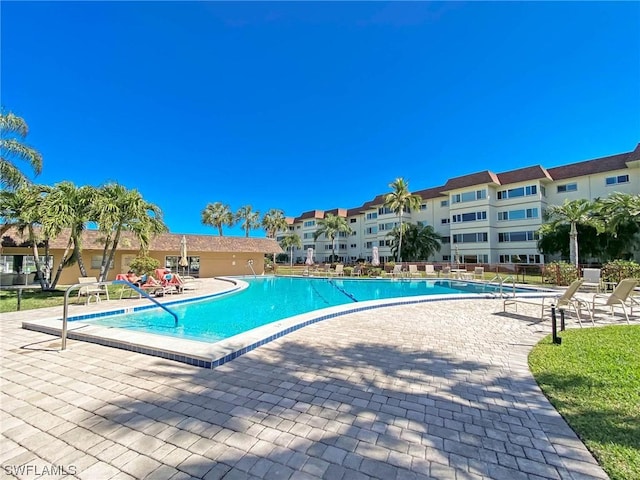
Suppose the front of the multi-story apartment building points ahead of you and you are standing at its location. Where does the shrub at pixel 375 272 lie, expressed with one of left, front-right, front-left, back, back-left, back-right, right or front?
front

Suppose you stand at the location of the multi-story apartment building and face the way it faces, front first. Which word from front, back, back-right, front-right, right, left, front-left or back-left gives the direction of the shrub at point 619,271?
front-left

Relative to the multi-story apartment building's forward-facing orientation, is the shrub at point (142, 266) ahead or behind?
ahead

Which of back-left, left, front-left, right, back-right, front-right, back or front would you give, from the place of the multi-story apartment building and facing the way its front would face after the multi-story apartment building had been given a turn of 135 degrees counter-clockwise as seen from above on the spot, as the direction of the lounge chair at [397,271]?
back-right

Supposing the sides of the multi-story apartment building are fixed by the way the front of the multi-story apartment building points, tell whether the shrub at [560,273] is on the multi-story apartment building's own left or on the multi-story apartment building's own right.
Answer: on the multi-story apartment building's own left

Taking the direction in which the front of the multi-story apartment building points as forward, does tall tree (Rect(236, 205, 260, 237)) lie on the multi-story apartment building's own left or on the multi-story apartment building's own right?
on the multi-story apartment building's own right

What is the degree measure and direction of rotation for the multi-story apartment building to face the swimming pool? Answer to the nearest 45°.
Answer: approximately 45° to its left

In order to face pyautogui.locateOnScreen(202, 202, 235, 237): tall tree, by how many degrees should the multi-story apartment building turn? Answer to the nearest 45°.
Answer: approximately 45° to its right

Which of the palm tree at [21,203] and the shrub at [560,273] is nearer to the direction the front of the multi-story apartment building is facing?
the palm tree

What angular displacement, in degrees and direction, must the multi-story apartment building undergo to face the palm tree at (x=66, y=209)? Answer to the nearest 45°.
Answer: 0° — it already faces it

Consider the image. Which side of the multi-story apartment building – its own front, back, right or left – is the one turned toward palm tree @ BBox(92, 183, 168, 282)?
front

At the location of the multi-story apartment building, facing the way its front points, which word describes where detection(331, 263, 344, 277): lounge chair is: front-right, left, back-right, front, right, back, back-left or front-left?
front

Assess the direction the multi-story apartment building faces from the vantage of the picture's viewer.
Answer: facing the viewer and to the left of the viewer

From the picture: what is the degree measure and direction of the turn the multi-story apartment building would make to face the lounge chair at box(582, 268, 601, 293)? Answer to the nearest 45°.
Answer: approximately 45° to its left

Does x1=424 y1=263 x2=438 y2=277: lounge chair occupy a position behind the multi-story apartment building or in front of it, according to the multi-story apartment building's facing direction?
in front
